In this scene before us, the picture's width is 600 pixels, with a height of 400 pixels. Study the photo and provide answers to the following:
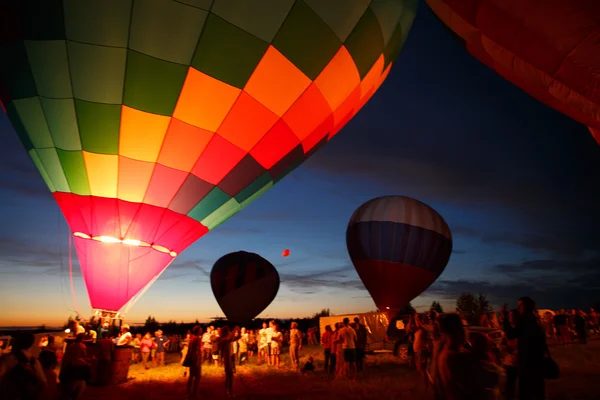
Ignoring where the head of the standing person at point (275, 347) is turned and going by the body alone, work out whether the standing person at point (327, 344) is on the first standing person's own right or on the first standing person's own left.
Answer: on the first standing person's own left

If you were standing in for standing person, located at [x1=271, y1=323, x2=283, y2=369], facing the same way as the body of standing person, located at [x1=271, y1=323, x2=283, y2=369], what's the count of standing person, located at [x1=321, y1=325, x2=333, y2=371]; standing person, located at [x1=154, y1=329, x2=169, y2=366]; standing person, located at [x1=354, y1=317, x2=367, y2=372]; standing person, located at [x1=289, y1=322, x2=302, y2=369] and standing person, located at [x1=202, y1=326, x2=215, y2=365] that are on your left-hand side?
3

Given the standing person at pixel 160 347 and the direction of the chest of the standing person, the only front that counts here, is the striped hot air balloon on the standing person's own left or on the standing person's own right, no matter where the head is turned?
on the standing person's own left

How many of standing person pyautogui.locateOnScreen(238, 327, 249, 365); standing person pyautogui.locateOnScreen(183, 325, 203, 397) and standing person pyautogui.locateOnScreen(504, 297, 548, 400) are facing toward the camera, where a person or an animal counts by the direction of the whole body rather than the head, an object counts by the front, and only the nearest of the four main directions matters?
1

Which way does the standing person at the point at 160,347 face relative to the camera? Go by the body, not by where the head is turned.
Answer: toward the camera

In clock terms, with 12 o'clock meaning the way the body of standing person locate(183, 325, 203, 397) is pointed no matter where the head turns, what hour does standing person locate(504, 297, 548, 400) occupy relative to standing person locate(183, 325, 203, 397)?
standing person locate(504, 297, 548, 400) is roughly at 5 o'clock from standing person locate(183, 325, 203, 397).

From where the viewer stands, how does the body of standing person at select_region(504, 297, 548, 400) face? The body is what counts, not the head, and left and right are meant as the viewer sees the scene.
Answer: facing to the left of the viewer

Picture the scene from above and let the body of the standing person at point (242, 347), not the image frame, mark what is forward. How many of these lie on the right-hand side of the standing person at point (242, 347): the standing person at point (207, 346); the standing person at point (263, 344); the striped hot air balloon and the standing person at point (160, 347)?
2

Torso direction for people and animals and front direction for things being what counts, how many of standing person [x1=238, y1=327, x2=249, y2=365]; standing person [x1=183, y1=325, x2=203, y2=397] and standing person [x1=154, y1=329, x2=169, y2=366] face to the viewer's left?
0

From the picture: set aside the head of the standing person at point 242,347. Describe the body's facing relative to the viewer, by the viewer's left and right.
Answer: facing the viewer

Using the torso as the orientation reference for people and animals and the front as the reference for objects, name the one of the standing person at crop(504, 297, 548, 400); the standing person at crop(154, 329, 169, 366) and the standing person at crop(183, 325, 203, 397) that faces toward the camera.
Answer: the standing person at crop(154, 329, 169, 366)

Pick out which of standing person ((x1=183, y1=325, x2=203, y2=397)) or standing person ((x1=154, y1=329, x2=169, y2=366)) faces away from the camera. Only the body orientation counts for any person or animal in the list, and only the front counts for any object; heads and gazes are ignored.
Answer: standing person ((x1=183, y1=325, x2=203, y2=397))

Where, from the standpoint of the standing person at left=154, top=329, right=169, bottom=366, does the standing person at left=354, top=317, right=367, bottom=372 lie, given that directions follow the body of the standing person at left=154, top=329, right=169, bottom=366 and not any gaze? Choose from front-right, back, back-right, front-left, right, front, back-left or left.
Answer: front-left
